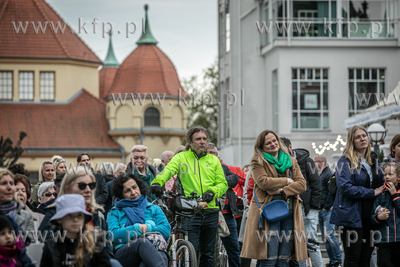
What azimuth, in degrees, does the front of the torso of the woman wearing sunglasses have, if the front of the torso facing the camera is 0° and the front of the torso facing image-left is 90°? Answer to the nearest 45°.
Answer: approximately 315°

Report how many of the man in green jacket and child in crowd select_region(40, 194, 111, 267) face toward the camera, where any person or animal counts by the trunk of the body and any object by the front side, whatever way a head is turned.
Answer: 2

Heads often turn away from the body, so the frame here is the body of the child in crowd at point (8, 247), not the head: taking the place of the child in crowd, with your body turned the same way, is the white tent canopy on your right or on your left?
on your left

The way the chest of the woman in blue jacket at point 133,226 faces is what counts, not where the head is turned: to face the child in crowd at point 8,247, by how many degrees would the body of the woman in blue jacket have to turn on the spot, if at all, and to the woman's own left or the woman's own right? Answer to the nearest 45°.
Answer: approximately 90° to the woman's own right

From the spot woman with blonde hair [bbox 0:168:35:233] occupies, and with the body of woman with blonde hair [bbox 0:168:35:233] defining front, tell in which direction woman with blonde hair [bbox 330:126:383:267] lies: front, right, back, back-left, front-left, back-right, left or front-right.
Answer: front-left

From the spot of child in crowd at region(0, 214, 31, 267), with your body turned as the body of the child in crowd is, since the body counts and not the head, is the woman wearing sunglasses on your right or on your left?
on your left

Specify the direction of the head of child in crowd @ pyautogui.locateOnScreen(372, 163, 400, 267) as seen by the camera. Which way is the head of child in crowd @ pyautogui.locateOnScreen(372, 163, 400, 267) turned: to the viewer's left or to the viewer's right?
to the viewer's left

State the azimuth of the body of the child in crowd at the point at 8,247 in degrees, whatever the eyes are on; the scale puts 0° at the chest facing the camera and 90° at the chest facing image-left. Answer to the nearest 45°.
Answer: approximately 315°

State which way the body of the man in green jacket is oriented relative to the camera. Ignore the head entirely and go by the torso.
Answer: toward the camera

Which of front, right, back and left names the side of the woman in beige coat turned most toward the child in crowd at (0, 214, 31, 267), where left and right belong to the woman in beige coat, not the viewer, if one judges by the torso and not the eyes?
right

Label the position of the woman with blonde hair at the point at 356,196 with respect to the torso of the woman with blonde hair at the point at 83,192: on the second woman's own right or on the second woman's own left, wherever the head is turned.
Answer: on the second woman's own left

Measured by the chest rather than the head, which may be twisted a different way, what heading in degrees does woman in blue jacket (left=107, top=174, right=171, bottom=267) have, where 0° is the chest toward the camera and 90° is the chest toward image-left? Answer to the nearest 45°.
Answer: approximately 315°

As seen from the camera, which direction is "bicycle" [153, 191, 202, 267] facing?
toward the camera
